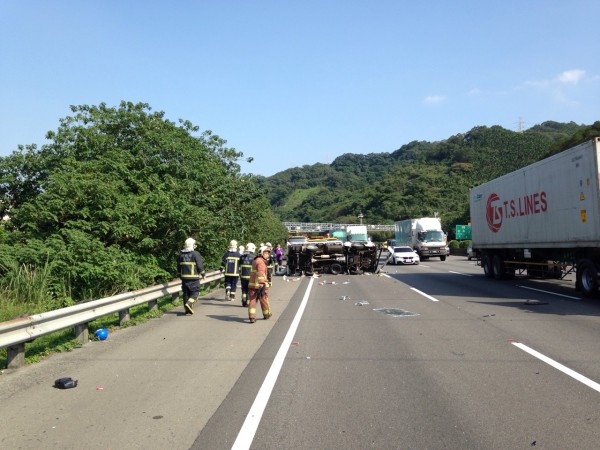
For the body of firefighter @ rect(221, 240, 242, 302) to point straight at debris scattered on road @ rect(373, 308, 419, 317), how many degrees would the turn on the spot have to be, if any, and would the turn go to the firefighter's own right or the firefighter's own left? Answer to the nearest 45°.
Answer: approximately 135° to the firefighter's own right

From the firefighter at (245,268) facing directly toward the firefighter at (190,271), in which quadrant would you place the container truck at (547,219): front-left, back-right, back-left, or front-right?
back-left

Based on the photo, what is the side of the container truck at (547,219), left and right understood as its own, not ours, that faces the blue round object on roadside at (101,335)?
right

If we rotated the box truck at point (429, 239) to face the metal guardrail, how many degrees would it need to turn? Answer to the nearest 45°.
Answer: approximately 45° to its right

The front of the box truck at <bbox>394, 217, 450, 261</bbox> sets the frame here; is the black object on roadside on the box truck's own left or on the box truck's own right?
on the box truck's own right

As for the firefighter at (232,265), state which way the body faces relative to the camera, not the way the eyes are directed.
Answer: away from the camera

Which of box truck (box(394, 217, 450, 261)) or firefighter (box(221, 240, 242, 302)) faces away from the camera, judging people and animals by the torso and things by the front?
the firefighter

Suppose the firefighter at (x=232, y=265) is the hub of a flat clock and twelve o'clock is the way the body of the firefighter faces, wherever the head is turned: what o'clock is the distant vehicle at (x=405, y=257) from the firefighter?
The distant vehicle is roughly at 1 o'clock from the firefighter.

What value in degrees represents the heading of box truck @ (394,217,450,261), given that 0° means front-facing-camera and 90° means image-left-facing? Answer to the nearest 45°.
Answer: approximately 315°

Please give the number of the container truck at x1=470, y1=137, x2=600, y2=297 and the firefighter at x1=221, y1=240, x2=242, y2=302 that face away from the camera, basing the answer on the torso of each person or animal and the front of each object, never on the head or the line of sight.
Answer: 1
